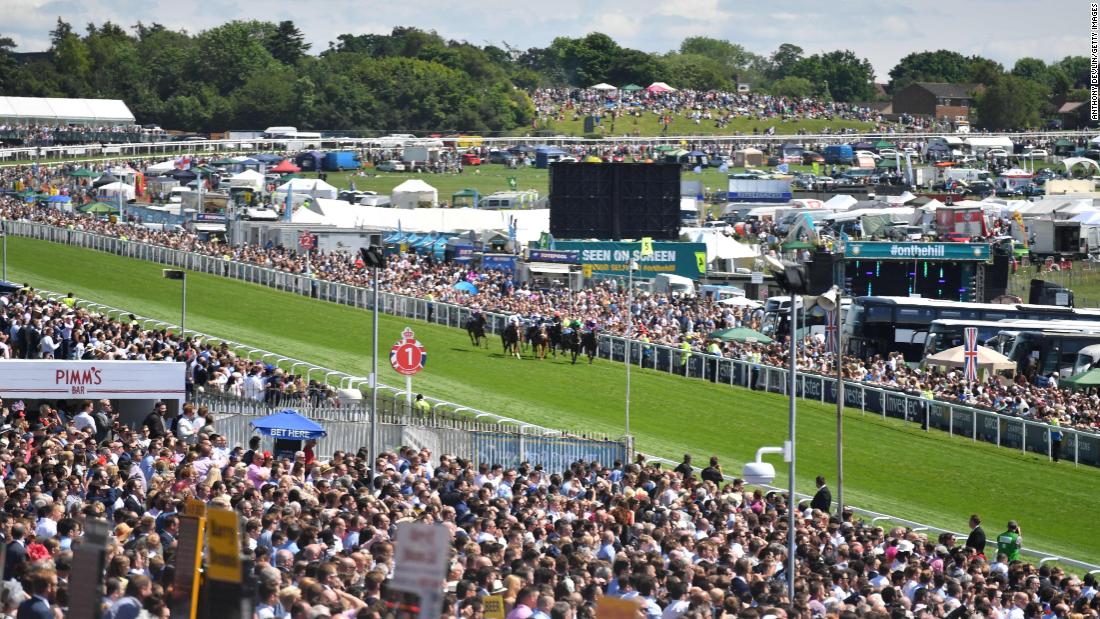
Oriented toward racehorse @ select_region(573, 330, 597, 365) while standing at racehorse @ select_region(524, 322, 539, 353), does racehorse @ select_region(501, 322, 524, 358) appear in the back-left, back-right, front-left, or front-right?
back-right

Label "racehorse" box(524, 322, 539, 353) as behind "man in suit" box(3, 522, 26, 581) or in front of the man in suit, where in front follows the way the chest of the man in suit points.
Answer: in front

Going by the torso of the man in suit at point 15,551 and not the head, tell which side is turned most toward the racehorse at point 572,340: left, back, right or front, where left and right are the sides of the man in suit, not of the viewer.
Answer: front

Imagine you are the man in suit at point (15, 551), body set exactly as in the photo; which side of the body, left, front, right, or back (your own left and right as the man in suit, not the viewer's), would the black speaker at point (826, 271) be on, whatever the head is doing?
front

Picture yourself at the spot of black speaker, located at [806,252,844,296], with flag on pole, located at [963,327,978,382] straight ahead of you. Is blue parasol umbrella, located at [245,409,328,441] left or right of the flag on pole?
right

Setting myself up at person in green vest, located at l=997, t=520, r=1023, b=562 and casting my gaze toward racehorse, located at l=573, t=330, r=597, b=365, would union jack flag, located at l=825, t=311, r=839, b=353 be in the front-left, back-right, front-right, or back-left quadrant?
front-right

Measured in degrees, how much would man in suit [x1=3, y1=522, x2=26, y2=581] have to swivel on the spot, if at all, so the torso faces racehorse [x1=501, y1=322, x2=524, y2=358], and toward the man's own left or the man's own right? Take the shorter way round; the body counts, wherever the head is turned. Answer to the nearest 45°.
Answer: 0° — they already face it

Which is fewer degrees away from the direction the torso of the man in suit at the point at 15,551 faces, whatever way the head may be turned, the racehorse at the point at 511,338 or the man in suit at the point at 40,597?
the racehorse

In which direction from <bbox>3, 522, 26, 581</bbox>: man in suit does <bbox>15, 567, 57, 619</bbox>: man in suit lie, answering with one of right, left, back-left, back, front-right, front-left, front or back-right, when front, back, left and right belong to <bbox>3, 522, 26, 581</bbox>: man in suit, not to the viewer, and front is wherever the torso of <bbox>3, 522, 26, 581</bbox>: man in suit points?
back-right

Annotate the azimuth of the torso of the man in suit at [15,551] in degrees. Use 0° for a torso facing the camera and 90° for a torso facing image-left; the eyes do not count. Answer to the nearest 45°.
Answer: approximately 225°

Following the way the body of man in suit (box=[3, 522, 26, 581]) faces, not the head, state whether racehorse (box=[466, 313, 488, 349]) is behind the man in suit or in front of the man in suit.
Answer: in front
